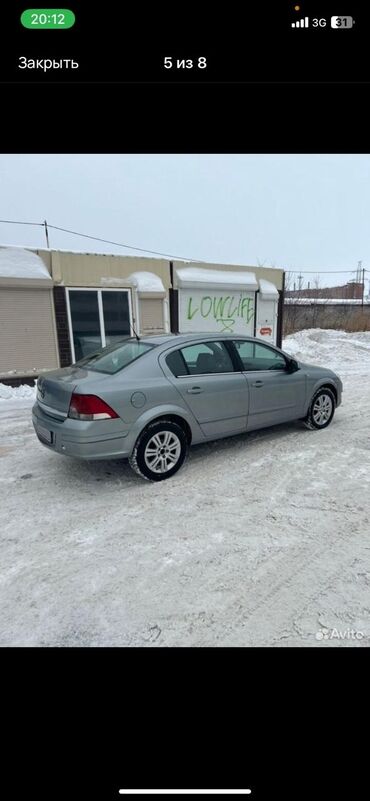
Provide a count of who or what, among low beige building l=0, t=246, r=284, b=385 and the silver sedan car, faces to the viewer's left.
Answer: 0

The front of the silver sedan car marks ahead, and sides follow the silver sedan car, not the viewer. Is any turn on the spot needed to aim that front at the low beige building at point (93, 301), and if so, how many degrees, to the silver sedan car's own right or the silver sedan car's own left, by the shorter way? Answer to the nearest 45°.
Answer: approximately 45° to the silver sedan car's own left

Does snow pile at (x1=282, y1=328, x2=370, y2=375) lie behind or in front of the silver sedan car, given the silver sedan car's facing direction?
in front

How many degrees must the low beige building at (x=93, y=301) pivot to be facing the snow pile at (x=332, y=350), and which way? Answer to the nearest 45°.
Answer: approximately 90° to its left

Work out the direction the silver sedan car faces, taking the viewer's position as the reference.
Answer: facing away from the viewer and to the right of the viewer

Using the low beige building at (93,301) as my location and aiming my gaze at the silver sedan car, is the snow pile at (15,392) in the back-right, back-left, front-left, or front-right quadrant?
front-right

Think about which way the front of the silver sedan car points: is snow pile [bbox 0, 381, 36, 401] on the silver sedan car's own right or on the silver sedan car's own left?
on the silver sedan car's own left

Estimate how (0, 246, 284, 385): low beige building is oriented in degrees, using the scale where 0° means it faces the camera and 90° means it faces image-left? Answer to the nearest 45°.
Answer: approximately 315°
